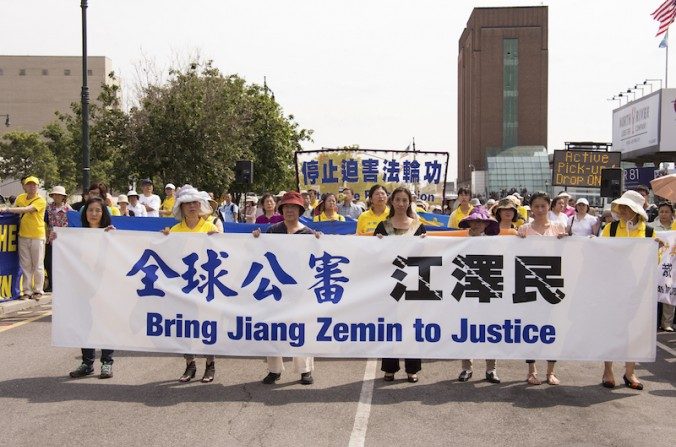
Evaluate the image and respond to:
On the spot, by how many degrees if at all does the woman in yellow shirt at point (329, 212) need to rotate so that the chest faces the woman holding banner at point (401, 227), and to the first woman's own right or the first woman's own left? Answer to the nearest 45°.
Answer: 0° — they already face them

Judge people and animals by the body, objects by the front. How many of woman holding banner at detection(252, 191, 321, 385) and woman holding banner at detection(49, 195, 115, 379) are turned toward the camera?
2

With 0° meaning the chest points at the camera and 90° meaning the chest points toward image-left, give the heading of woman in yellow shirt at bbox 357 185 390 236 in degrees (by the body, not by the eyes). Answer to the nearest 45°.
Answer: approximately 0°

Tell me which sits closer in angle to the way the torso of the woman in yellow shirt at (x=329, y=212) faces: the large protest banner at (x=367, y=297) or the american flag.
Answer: the large protest banner

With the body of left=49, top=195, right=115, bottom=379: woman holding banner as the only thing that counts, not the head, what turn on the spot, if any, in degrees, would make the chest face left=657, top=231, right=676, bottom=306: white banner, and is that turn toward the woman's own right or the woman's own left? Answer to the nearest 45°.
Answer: approximately 90° to the woman's own left

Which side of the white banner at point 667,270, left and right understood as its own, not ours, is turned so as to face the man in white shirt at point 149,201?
right

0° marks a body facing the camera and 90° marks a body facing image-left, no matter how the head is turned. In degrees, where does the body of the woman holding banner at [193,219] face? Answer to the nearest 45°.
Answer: approximately 0°
